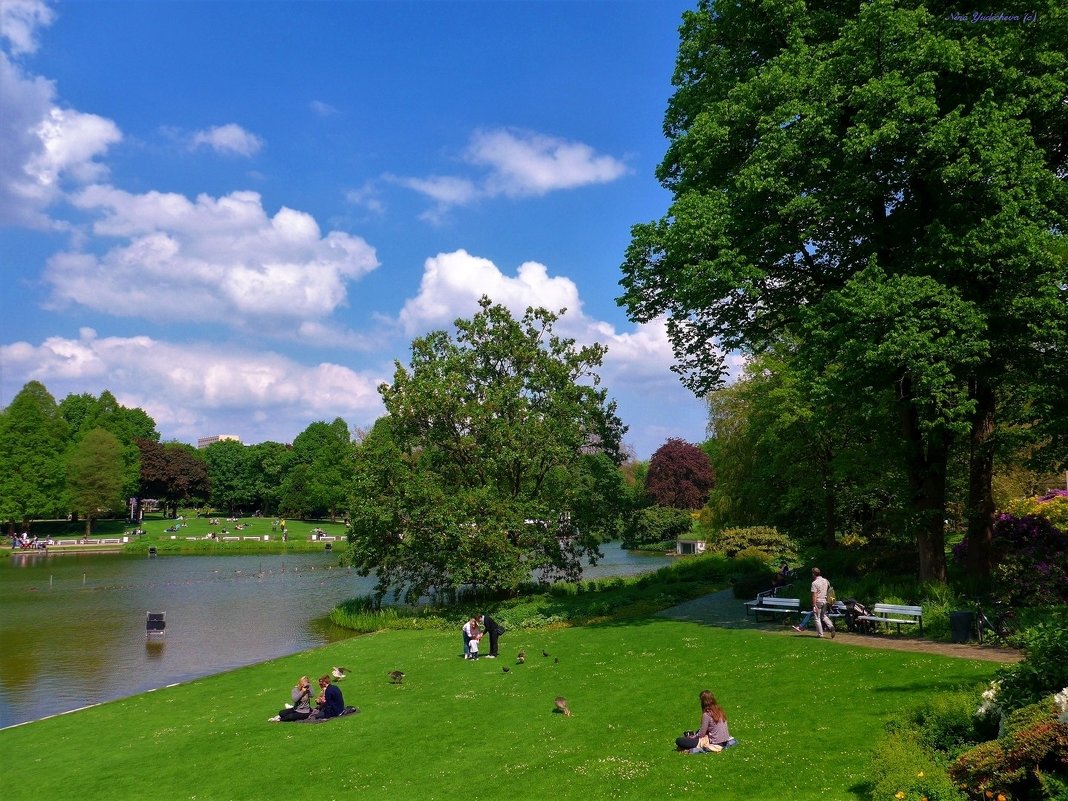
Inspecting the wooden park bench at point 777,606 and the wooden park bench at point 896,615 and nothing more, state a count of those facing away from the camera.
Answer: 0

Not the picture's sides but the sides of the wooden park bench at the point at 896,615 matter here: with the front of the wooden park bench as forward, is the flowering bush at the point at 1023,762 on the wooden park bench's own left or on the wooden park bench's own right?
on the wooden park bench's own left

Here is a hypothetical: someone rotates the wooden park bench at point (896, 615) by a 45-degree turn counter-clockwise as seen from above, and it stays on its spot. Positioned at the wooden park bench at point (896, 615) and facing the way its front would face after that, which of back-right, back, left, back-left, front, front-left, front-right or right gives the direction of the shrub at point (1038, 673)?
front

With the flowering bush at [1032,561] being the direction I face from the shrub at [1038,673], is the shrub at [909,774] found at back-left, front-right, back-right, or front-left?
back-left

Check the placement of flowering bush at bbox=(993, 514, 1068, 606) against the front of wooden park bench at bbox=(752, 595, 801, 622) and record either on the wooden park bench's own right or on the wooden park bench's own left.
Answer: on the wooden park bench's own left

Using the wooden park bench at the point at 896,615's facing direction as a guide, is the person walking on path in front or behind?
in front

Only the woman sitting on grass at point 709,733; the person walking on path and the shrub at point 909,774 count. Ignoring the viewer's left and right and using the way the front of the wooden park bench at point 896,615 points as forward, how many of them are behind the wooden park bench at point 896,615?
0

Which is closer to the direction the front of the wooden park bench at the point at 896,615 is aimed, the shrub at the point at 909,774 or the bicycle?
the shrub

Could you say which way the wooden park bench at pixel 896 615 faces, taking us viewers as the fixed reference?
facing the viewer and to the left of the viewer

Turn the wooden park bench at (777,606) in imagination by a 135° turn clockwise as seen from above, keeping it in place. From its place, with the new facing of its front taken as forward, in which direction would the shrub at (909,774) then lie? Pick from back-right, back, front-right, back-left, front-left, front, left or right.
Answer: back

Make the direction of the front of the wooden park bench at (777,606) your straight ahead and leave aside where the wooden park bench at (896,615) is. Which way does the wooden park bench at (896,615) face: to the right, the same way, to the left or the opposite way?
the same way

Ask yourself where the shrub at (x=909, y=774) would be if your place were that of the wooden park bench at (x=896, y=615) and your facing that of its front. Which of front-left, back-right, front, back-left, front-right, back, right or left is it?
front-left

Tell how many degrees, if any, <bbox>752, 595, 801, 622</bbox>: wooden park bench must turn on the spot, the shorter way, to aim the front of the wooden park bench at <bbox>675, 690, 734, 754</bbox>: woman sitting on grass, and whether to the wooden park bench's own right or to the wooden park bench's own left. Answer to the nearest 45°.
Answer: approximately 45° to the wooden park bench's own left

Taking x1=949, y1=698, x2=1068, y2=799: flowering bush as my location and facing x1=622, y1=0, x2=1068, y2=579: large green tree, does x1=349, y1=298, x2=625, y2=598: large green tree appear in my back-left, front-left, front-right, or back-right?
front-left

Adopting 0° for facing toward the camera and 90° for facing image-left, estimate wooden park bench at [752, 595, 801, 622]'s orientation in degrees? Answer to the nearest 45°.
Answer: approximately 45°

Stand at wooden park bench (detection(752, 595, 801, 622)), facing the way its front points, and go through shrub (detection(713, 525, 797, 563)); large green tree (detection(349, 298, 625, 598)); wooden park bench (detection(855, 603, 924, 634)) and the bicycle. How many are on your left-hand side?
2

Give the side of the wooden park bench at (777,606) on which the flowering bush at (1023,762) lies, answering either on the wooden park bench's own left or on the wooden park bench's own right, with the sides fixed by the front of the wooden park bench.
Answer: on the wooden park bench's own left

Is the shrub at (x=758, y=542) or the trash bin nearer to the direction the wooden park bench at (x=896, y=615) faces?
the trash bin

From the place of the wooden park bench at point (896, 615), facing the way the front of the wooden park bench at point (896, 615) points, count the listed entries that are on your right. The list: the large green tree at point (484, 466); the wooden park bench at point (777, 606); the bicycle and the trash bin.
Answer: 2
